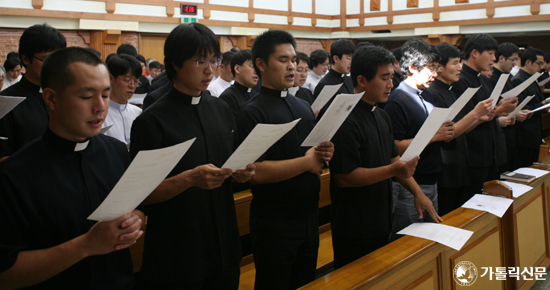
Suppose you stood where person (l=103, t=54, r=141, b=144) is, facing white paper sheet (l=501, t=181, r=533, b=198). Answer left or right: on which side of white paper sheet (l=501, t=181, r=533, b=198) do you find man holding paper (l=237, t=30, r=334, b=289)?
right

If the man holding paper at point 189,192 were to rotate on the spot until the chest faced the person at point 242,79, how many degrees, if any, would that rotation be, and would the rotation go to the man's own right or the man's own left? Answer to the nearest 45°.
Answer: approximately 135° to the man's own left

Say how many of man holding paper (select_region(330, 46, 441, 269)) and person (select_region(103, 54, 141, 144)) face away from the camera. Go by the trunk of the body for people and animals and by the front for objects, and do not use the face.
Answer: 0
